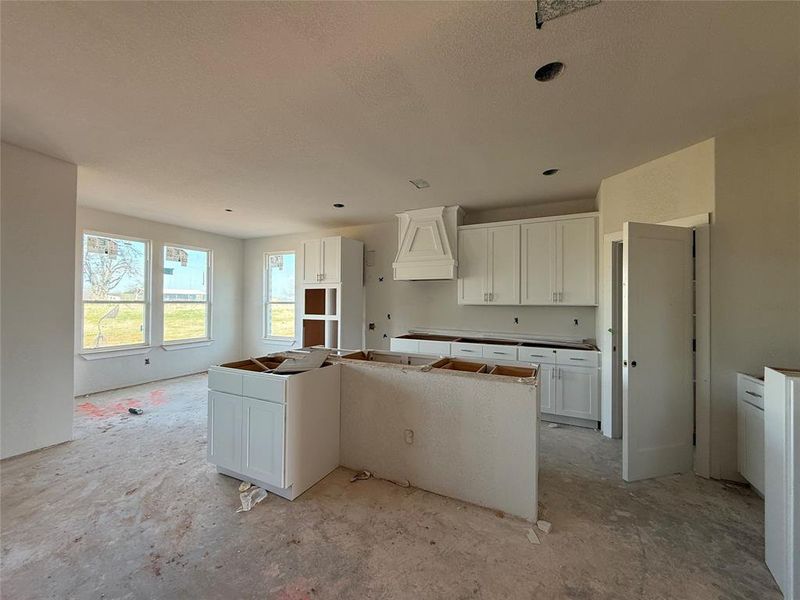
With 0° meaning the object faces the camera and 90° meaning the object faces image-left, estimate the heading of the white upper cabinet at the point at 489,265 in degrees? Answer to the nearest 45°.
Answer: approximately 0°

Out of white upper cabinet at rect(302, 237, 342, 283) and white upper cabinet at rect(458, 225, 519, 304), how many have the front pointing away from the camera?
0

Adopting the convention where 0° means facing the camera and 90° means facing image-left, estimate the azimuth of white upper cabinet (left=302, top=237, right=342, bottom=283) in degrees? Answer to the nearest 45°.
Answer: approximately 45°

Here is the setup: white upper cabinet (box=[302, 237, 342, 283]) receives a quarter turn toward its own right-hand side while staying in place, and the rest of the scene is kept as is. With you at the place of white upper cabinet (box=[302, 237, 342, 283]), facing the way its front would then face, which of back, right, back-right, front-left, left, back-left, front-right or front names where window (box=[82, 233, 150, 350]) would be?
front-left

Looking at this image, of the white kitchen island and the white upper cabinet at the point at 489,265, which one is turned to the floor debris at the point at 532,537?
the white upper cabinet

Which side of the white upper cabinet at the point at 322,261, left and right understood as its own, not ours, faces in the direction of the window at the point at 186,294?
right

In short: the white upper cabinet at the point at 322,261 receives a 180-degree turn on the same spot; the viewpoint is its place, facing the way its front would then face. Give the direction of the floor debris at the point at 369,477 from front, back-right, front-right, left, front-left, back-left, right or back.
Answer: back-right

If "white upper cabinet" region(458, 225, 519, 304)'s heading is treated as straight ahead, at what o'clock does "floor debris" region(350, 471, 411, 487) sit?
The floor debris is roughly at 1 o'clock from the white upper cabinet.

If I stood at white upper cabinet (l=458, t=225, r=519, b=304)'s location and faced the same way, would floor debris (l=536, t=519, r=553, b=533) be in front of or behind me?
in front

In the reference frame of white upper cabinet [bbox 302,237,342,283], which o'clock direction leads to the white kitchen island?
The white kitchen island is roughly at 10 o'clock from the white upper cabinet.
